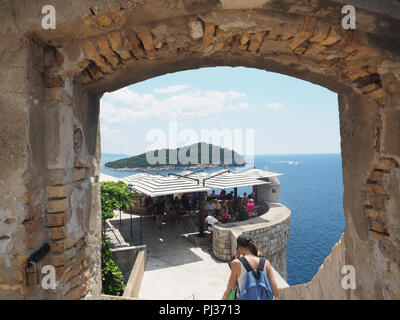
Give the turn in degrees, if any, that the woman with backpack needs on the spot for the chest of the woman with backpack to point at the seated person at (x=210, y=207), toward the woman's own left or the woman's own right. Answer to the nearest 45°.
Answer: approximately 45° to the woman's own right

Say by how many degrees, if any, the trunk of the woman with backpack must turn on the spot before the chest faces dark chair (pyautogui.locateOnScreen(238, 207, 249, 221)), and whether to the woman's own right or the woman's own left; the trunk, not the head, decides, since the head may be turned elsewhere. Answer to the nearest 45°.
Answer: approximately 45° to the woman's own right

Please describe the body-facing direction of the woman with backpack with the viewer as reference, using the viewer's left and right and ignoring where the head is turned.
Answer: facing away from the viewer and to the left of the viewer

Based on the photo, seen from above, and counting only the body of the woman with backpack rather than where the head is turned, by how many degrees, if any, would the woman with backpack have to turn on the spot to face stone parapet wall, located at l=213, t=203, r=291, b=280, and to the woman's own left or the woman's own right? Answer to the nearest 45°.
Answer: approximately 45° to the woman's own right

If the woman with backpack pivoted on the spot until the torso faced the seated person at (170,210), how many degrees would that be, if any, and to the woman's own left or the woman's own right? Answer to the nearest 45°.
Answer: approximately 45° to the woman's own right
